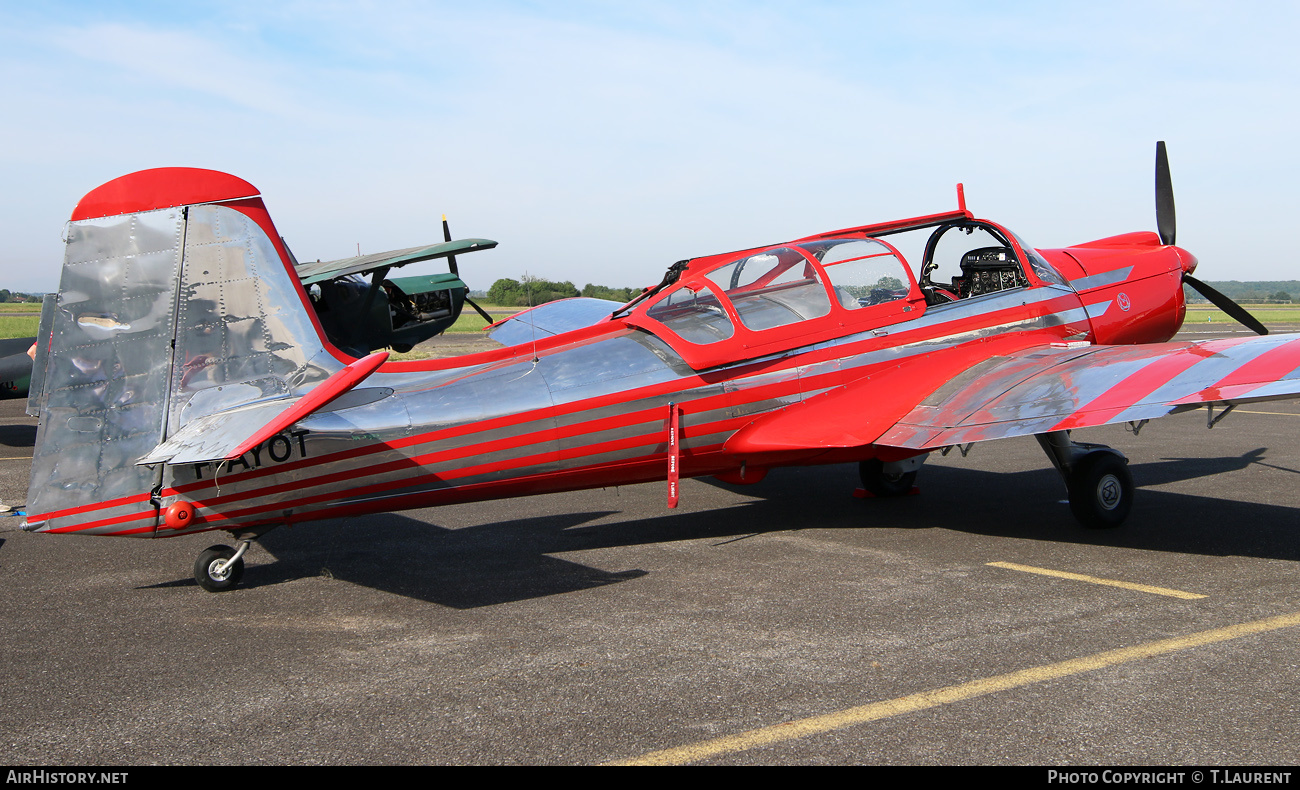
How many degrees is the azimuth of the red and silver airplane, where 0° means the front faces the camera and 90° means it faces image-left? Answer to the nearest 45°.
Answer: approximately 225°
